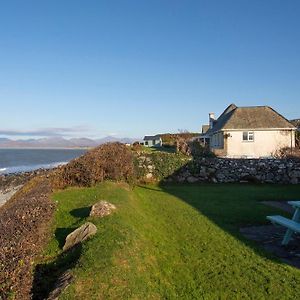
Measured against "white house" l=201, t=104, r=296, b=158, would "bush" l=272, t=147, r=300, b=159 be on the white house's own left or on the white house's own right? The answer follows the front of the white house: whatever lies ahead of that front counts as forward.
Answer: on the white house's own left

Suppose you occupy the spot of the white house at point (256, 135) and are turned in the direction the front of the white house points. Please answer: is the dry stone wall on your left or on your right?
on your left

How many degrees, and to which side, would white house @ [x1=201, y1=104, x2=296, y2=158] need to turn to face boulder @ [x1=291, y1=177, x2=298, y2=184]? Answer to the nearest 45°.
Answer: approximately 90° to its left

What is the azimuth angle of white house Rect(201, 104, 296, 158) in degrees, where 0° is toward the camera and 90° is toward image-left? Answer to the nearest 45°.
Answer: approximately 90°

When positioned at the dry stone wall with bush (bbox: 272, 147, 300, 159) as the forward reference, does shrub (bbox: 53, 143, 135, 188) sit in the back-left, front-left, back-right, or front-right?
back-left
